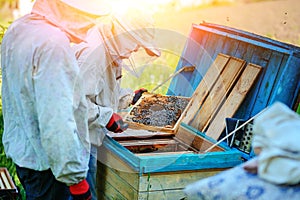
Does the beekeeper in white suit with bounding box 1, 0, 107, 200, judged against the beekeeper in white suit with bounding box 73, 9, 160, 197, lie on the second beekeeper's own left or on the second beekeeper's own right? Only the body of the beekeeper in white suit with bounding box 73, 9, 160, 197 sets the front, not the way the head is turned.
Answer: on the second beekeeper's own right

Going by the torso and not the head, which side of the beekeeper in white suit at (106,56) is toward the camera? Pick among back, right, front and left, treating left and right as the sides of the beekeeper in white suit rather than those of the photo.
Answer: right
